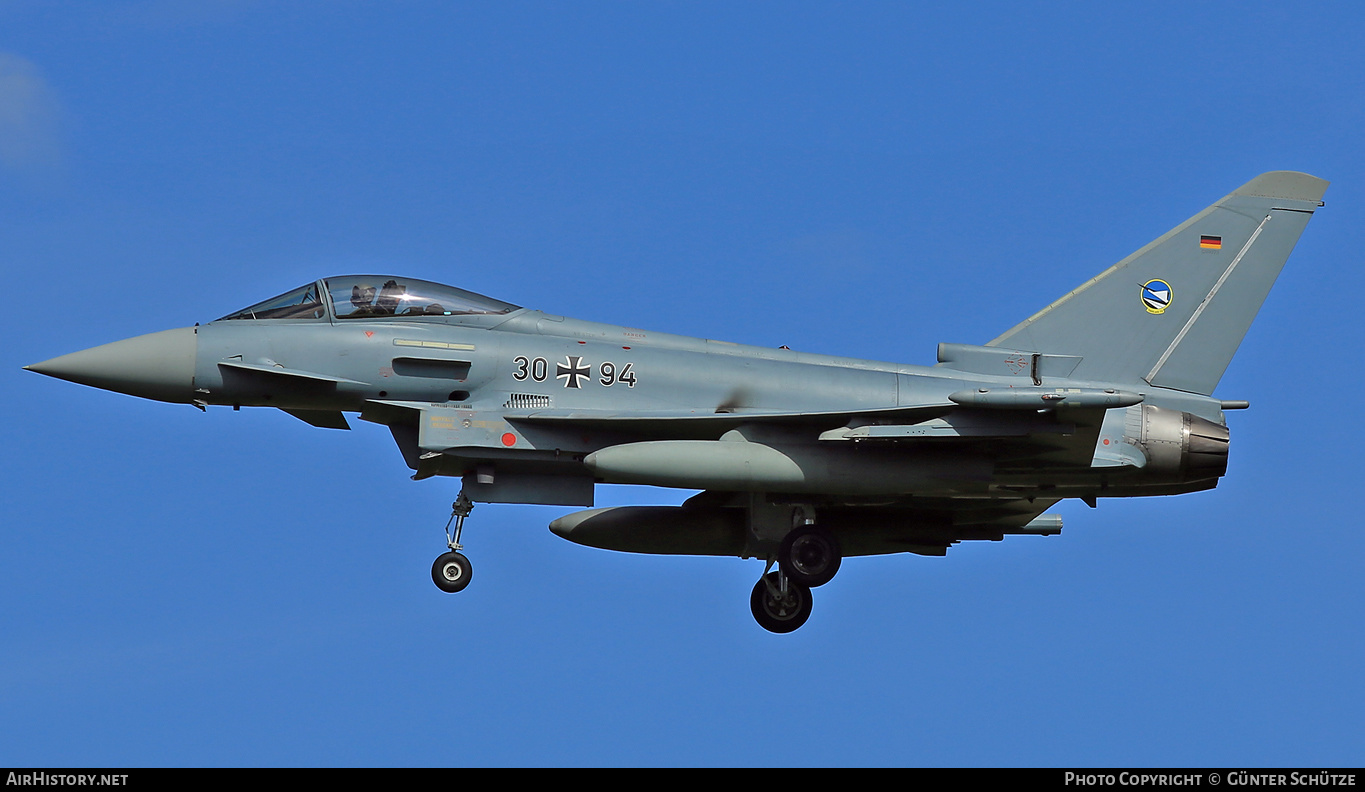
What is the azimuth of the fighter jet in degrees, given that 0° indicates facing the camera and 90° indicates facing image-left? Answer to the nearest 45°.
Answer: approximately 90°
